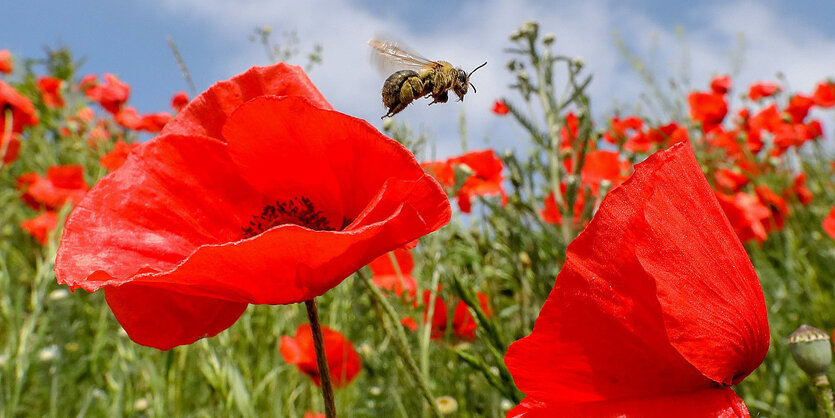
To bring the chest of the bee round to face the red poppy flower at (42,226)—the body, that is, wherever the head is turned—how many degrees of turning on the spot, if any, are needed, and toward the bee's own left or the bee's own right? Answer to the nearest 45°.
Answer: approximately 135° to the bee's own left

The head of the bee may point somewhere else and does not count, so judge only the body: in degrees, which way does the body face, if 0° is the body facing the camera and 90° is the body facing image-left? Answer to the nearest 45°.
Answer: approximately 270°

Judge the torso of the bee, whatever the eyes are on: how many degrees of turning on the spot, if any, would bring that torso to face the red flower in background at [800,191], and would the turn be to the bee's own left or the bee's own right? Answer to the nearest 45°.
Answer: approximately 45° to the bee's own left

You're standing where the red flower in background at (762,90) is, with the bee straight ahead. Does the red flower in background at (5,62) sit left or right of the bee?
right

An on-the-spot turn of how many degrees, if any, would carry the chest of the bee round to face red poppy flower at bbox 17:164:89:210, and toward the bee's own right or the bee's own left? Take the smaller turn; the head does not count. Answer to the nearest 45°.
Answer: approximately 135° to the bee's own left

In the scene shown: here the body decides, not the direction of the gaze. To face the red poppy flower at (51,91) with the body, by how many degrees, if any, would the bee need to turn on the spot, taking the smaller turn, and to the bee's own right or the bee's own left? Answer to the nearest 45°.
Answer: approximately 135° to the bee's own left

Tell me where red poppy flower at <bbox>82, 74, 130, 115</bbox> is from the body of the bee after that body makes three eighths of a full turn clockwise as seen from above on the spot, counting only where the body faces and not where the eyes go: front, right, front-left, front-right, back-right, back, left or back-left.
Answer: right
